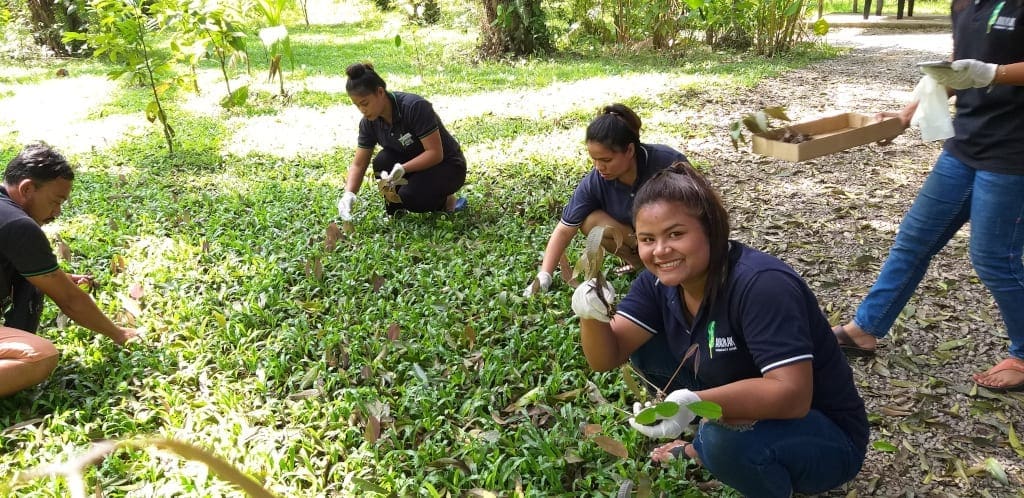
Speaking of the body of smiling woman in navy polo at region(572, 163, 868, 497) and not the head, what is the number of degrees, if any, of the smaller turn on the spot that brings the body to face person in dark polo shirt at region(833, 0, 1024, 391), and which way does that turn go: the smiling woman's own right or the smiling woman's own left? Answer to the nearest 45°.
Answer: approximately 180°

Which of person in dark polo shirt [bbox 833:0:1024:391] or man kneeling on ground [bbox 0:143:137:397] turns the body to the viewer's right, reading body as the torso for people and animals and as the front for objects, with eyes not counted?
the man kneeling on ground

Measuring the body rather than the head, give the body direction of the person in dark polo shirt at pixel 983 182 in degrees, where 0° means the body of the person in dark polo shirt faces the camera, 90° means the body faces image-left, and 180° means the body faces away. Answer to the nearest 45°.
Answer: approximately 45°

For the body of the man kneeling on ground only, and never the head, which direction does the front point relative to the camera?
to the viewer's right

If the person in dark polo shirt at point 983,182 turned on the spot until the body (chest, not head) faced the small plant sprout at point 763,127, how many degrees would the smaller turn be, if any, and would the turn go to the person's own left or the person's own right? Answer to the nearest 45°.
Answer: approximately 90° to the person's own right

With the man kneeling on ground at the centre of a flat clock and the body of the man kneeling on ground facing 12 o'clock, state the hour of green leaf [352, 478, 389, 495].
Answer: The green leaf is roughly at 2 o'clock from the man kneeling on ground.

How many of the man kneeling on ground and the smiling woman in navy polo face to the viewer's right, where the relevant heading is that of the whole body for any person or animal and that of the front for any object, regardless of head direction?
1
